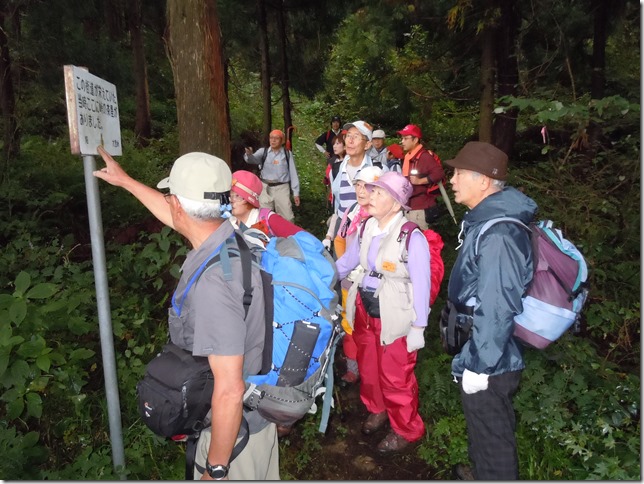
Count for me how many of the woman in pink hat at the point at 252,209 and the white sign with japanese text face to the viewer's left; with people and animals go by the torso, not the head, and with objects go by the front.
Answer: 1

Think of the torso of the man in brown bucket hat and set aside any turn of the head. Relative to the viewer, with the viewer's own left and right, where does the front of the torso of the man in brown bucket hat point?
facing to the left of the viewer

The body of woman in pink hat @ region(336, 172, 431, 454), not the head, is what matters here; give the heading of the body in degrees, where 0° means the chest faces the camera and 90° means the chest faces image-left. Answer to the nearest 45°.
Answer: approximately 45°

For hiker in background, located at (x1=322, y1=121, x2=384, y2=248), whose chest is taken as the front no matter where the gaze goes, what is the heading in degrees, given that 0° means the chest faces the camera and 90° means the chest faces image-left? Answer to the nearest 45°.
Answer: approximately 45°

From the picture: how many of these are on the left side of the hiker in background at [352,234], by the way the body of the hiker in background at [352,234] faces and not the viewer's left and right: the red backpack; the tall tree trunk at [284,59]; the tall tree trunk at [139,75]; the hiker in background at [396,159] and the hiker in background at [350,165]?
1

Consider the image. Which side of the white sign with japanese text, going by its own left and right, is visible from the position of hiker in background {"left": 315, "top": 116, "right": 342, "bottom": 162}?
left

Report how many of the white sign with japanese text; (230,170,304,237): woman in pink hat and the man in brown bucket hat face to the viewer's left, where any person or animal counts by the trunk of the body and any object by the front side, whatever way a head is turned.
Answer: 2

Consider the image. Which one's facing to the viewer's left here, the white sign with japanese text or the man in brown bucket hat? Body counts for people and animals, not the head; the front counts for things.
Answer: the man in brown bucket hat

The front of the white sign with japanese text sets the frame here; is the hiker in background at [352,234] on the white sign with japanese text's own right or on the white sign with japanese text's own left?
on the white sign with japanese text's own left

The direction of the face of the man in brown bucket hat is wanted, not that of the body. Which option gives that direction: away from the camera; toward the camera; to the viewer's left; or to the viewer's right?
to the viewer's left

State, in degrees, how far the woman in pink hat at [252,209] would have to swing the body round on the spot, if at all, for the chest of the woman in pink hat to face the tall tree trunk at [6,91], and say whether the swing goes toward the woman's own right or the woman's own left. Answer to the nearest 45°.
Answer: approximately 45° to the woman's own right

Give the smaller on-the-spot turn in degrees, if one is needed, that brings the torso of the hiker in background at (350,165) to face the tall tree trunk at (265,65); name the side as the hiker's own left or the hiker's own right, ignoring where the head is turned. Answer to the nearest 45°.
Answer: approximately 135° to the hiker's own right

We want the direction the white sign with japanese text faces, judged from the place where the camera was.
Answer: facing the viewer and to the right of the viewer

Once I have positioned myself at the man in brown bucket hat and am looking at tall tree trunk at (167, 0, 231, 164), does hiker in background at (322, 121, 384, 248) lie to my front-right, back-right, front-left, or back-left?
front-right

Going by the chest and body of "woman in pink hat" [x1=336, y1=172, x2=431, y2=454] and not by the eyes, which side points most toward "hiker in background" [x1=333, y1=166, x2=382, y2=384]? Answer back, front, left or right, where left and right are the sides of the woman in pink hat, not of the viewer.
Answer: right

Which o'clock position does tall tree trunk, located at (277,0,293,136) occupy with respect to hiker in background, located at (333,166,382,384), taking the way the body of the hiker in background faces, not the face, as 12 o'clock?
The tall tree trunk is roughly at 4 o'clock from the hiker in background.

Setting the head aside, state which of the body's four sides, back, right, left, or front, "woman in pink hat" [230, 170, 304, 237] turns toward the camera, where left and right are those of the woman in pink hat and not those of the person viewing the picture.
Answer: left
